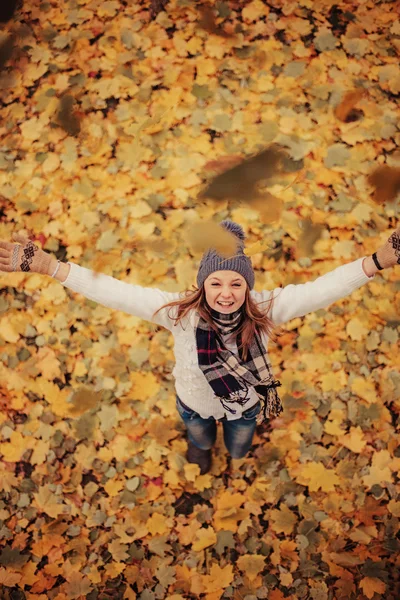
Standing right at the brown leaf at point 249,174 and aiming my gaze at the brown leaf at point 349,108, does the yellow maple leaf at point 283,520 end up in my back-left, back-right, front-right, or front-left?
back-right

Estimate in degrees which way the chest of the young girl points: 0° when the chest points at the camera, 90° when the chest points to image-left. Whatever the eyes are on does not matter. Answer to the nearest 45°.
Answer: approximately 0°

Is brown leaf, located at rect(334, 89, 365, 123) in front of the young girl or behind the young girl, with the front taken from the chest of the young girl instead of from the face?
behind

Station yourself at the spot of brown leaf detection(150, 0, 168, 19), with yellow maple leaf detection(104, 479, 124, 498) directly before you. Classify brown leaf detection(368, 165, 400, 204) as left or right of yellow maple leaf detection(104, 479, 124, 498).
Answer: left

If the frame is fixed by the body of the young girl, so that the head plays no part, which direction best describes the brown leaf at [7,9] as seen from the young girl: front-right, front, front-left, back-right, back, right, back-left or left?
back

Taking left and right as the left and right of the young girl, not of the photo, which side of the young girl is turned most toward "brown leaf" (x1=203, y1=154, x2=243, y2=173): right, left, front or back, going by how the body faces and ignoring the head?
back
